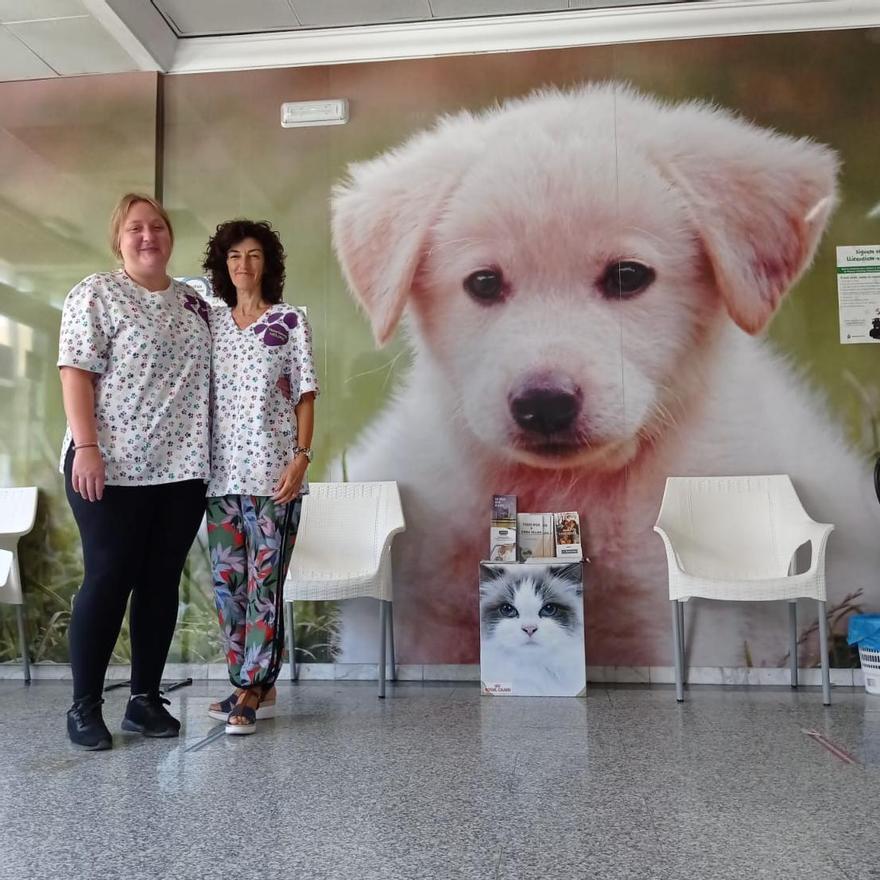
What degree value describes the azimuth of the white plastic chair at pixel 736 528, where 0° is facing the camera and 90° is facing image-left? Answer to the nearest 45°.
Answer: approximately 0°

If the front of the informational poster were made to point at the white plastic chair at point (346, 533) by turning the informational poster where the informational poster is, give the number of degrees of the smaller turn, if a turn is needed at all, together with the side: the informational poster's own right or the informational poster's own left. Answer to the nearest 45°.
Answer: approximately 45° to the informational poster's own right

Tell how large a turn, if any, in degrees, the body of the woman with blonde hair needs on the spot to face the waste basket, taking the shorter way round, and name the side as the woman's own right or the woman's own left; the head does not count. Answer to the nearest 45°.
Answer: approximately 45° to the woman's own left

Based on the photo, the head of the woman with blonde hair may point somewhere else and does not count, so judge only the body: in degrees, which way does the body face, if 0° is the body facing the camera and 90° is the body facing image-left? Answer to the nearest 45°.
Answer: approximately 315°

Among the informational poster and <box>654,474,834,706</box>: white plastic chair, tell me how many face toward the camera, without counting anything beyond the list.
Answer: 2

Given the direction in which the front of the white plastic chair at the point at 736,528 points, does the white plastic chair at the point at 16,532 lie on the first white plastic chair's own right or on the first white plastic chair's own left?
on the first white plastic chair's own right
